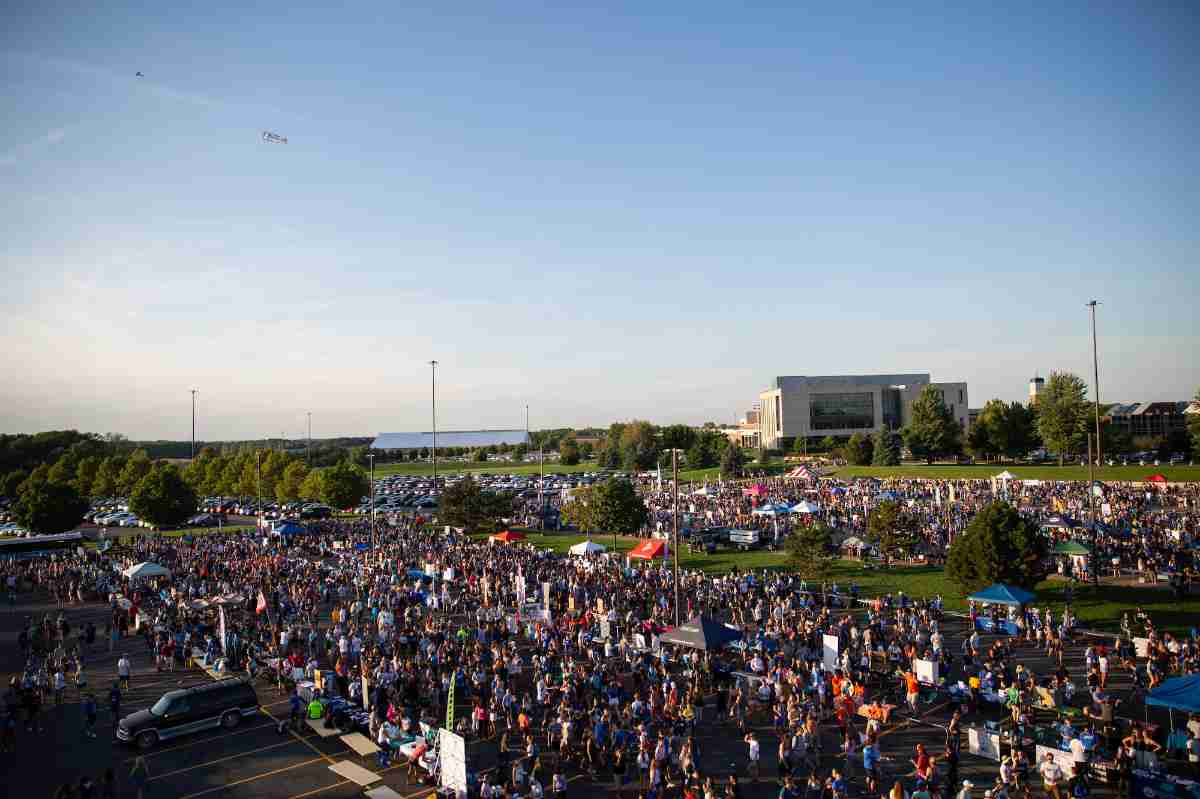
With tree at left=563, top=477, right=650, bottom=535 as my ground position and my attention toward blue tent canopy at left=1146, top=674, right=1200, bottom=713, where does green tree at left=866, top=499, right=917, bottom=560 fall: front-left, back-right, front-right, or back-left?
front-left

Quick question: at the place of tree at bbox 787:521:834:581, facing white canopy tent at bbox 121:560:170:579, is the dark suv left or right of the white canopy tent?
left

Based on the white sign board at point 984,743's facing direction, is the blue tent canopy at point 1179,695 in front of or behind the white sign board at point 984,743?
behind

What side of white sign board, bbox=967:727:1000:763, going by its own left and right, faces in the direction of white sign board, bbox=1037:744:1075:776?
left

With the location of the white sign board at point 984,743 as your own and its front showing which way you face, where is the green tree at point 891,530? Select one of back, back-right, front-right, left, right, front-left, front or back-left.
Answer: back-right

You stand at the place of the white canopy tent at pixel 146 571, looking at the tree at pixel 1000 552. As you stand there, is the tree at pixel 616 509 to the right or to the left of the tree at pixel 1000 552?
left

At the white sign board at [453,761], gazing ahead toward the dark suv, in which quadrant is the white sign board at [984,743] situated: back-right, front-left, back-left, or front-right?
back-right

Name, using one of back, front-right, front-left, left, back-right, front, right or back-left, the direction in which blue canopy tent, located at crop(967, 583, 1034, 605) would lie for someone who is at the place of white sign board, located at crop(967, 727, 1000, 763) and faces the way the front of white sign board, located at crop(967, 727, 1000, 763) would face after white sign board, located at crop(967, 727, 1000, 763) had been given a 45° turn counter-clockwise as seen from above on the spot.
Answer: back

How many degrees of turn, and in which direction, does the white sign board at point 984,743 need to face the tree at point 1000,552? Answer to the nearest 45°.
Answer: approximately 135° to its right

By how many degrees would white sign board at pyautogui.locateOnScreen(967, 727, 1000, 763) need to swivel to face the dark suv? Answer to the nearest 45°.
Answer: approximately 45° to its right

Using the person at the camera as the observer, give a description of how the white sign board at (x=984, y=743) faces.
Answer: facing the viewer and to the left of the viewer

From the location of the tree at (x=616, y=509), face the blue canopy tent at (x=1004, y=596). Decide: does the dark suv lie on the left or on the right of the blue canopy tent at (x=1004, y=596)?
right

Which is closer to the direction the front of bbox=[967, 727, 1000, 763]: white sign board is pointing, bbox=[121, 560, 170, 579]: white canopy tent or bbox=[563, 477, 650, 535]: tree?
the white canopy tent

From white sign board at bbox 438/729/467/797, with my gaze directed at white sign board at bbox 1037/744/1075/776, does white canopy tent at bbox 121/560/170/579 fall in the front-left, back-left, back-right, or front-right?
back-left
